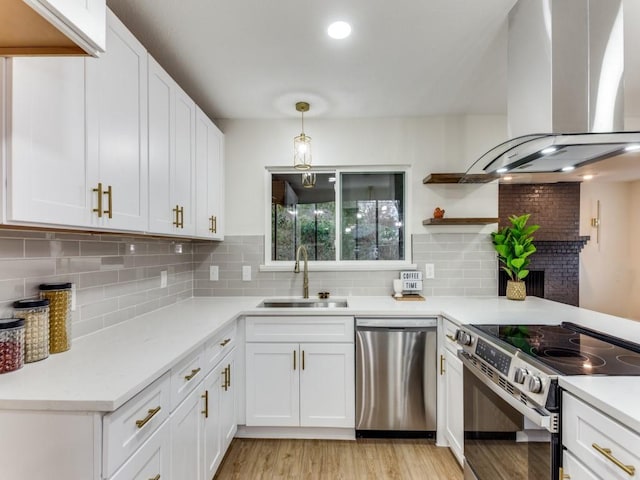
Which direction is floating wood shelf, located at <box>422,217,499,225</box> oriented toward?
toward the camera

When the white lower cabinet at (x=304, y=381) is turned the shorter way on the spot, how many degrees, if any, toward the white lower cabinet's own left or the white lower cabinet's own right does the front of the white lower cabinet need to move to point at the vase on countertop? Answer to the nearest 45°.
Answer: approximately 90° to the white lower cabinet's own left

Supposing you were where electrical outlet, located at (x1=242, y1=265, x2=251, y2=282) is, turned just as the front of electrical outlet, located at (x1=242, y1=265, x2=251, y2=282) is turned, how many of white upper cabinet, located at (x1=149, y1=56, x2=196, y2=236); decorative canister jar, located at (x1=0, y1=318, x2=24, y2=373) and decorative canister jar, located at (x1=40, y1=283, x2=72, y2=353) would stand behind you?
0

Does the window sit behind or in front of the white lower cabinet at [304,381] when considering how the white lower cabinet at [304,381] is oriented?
behind

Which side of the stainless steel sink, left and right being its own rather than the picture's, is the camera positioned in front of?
front

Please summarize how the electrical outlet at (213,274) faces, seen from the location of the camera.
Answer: facing the viewer

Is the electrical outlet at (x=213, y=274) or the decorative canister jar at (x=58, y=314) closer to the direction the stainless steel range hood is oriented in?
the decorative canister jar

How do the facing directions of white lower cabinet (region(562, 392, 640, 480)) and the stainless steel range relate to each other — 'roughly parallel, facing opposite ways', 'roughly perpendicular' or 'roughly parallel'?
roughly parallel

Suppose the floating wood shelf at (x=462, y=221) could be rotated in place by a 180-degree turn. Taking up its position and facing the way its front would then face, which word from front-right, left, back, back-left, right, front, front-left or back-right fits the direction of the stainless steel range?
back

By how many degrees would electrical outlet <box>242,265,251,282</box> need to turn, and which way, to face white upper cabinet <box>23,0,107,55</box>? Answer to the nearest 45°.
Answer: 0° — it already faces it

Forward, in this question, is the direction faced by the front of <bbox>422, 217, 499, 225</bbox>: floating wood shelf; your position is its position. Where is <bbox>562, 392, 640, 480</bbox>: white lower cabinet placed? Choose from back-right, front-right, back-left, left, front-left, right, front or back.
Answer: front

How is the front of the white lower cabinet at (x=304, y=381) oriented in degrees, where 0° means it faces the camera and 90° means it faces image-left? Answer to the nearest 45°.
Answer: approximately 0°

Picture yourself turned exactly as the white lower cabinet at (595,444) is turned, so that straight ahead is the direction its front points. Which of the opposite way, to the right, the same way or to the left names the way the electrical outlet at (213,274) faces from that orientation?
to the left
